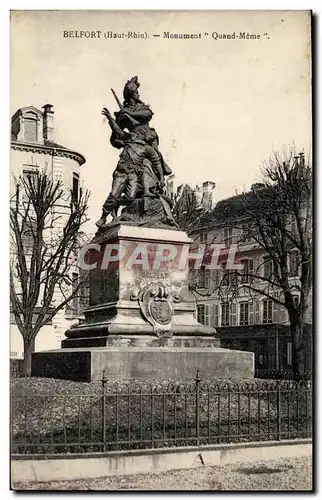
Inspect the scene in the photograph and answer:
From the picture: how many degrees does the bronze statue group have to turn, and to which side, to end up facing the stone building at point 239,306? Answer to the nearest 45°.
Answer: approximately 135° to its left

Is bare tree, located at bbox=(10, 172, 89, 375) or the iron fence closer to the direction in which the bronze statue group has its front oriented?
the iron fence

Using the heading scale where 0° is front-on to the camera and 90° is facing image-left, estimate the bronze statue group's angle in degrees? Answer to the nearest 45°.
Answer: approximately 315°

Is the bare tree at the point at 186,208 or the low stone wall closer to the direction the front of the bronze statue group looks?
the low stone wall

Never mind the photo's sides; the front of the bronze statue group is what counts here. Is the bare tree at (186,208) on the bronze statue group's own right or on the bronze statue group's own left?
on the bronze statue group's own left
